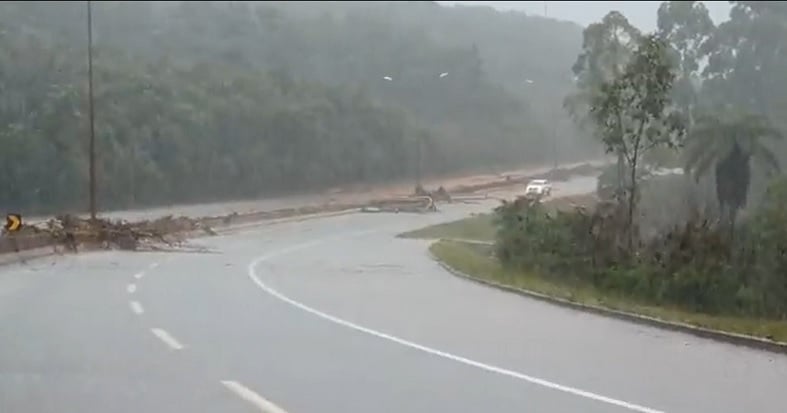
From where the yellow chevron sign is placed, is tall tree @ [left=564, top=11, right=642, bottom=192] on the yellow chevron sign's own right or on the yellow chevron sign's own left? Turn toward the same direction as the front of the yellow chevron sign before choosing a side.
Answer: on the yellow chevron sign's own left

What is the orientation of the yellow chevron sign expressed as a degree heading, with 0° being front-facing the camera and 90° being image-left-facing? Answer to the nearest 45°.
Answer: approximately 0°

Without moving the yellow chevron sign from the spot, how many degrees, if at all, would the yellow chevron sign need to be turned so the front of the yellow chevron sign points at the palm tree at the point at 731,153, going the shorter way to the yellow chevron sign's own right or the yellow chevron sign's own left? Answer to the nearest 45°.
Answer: approximately 45° to the yellow chevron sign's own left
